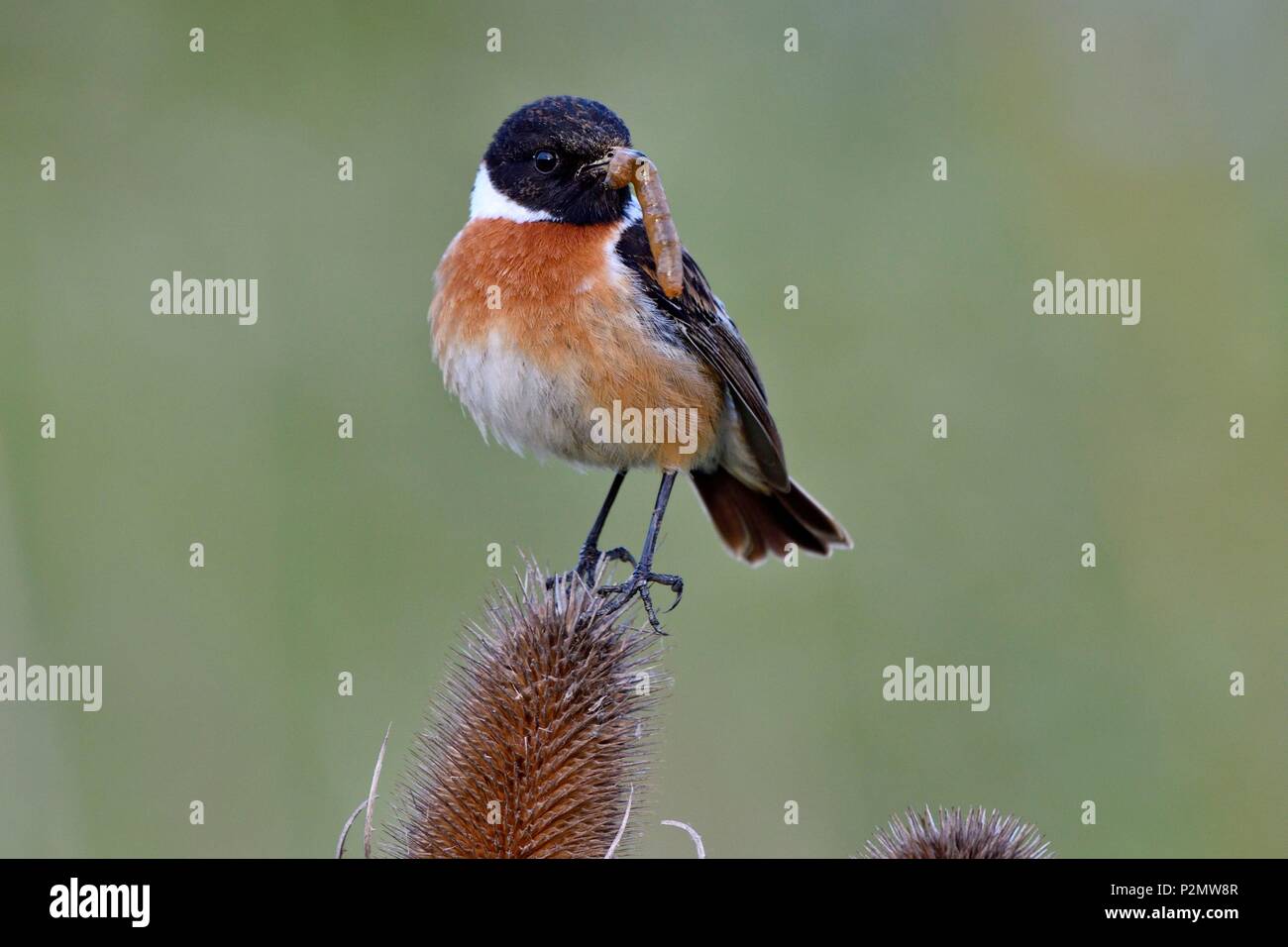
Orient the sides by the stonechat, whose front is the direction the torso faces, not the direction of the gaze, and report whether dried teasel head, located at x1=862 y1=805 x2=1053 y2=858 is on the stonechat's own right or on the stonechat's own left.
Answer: on the stonechat's own left

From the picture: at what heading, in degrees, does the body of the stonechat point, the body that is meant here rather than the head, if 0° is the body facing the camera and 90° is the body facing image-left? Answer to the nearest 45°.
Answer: approximately 45°
